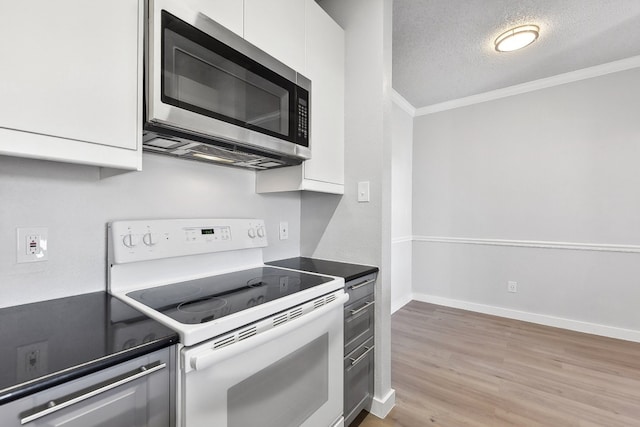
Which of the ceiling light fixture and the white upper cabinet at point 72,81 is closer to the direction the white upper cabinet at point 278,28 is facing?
the ceiling light fixture

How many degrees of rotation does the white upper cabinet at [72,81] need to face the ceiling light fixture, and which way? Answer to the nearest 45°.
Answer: approximately 45° to its left
